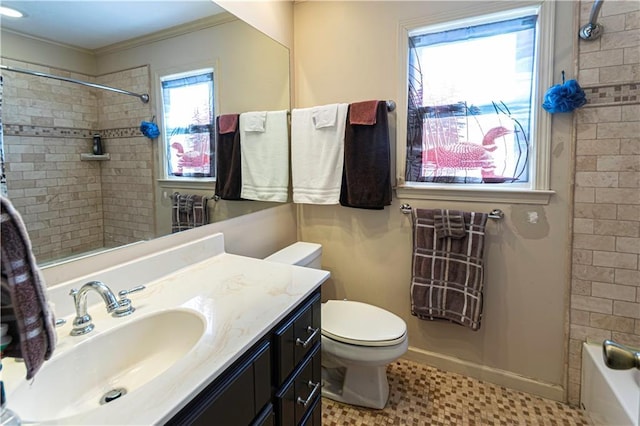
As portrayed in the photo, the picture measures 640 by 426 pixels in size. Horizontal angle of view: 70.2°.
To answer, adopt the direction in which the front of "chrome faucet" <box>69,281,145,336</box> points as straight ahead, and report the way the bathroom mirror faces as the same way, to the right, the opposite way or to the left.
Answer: the same way

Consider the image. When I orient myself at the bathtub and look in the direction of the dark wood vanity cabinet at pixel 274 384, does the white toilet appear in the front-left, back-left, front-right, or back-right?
front-right

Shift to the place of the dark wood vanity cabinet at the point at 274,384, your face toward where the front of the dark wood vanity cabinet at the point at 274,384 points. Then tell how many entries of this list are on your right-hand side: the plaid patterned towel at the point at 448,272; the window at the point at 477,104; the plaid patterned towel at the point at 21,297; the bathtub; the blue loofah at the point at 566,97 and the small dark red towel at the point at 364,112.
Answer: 1

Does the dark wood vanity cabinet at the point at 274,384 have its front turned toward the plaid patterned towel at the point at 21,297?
no

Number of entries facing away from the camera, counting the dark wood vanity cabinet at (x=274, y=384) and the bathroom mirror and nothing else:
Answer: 0

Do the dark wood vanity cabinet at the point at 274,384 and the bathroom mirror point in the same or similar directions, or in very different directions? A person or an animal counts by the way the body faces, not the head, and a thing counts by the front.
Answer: same or similar directions

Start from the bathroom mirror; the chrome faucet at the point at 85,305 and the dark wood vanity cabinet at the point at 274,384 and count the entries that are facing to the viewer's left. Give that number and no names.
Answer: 0

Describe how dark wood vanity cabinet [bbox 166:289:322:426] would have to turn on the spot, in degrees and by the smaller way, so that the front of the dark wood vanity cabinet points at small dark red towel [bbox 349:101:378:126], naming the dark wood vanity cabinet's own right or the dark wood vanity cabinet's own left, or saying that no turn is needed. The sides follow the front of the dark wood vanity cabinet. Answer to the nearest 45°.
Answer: approximately 90° to the dark wood vanity cabinet's own left

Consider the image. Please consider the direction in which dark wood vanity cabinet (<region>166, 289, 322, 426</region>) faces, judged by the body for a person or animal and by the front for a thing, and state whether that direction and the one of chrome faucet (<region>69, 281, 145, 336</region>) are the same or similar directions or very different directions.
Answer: same or similar directions

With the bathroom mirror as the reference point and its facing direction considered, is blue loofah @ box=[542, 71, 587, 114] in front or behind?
in front

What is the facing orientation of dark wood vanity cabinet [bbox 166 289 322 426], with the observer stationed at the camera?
facing the viewer and to the right of the viewer

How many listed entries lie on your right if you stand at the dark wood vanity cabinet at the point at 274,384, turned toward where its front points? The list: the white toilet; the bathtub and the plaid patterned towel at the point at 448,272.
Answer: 0

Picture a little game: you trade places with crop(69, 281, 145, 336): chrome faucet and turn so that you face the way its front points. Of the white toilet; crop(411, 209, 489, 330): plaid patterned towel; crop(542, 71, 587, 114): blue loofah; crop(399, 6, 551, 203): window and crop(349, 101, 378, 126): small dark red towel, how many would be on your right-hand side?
0
